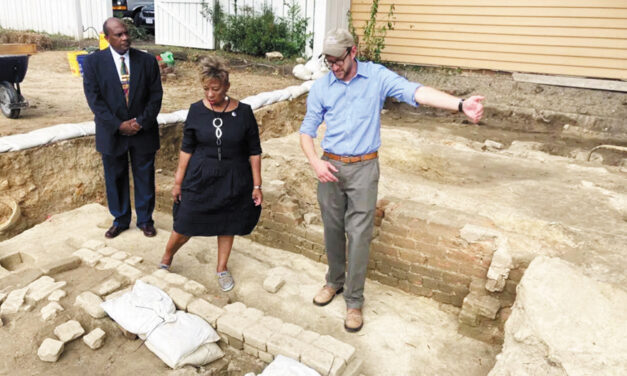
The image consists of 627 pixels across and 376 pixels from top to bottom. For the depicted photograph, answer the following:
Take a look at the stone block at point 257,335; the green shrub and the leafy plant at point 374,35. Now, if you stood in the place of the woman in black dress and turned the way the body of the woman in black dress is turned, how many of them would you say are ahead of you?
1

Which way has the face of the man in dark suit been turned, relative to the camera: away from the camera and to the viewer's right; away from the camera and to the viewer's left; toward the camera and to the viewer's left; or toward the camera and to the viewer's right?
toward the camera and to the viewer's right

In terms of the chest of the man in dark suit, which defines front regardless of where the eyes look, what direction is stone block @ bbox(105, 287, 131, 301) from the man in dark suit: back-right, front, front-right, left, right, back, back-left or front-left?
front

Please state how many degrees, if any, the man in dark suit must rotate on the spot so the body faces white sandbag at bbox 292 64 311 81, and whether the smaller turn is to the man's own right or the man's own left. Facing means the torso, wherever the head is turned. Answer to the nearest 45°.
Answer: approximately 135° to the man's own left

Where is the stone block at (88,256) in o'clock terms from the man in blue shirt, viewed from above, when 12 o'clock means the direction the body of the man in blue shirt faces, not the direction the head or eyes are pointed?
The stone block is roughly at 3 o'clock from the man in blue shirt.

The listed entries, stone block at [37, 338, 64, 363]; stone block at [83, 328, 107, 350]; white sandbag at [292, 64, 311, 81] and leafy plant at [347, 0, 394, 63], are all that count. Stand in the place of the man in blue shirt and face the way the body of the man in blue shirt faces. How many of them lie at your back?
2

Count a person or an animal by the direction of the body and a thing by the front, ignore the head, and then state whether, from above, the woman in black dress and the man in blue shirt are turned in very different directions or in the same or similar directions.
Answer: same or similar directions

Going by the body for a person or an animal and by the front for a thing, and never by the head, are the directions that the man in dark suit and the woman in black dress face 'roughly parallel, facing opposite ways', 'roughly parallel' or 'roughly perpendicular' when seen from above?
roughly parallel

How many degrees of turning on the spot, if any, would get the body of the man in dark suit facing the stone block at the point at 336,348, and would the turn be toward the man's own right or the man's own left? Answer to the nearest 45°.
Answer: approximately 45° to the man's own left

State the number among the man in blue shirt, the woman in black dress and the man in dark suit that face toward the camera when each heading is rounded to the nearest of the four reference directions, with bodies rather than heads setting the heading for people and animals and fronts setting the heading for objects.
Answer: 3

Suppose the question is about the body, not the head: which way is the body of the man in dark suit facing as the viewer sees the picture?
toward the camera

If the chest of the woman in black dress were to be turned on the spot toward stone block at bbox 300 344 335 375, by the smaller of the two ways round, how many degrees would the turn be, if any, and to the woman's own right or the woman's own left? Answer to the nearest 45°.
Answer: approximately 45° to the woman's own left

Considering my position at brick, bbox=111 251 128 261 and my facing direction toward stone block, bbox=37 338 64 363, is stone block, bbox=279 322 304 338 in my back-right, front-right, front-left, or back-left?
front-left

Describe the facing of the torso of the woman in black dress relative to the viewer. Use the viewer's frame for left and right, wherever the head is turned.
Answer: facing the viewer

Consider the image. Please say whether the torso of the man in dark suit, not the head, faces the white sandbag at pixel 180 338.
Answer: yes
